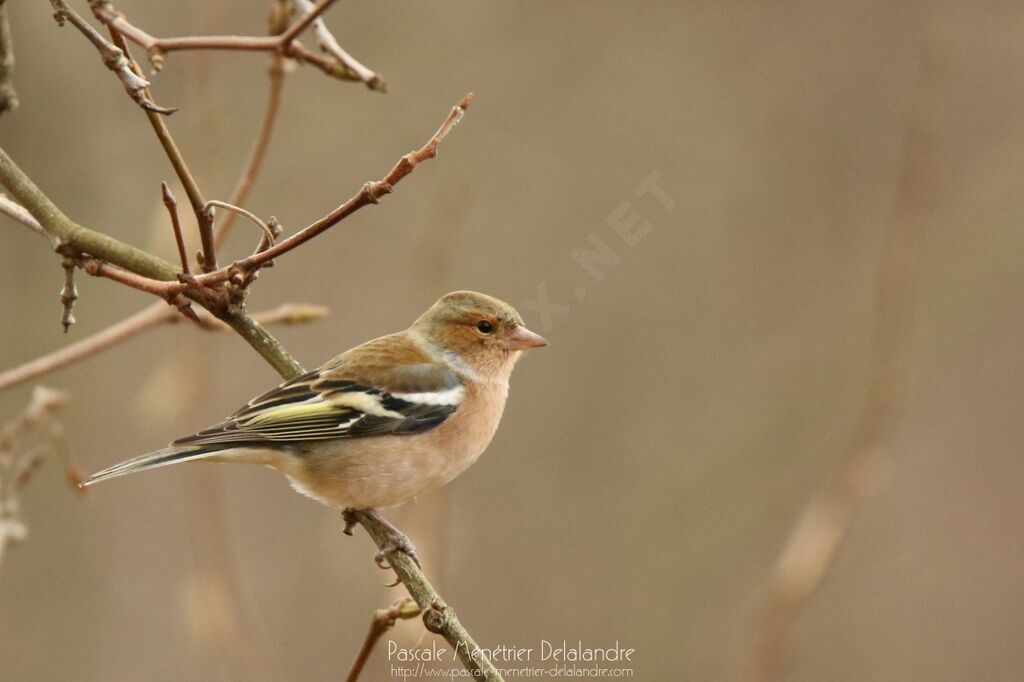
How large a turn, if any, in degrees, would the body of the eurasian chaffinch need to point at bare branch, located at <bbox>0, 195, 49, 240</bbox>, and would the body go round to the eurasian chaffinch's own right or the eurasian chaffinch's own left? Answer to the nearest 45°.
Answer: approximately 135° to the eurasian chaffinch's own right

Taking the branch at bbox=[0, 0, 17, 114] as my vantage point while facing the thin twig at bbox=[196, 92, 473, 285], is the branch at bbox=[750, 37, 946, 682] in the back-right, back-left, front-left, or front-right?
front-left

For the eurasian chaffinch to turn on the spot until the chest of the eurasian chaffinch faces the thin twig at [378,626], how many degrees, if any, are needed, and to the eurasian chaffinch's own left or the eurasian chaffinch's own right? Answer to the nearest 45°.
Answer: approximately 90° to the eurasian chaffinch's own right

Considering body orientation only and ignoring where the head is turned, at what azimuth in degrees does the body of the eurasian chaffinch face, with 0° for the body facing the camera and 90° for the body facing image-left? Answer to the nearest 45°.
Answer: approximately 270°

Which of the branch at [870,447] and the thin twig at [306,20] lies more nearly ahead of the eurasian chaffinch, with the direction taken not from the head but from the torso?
the branch
